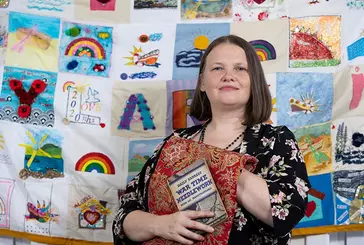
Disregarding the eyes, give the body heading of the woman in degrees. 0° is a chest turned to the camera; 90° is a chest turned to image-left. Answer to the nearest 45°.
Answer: approximately 0°
